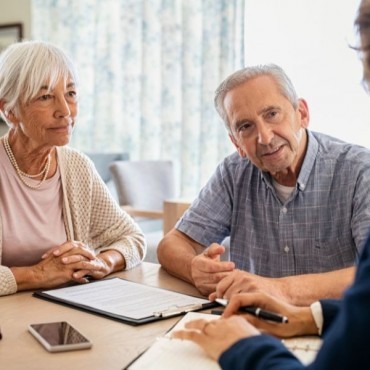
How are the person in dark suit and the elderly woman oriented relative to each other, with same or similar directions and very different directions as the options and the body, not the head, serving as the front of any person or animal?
very different directions

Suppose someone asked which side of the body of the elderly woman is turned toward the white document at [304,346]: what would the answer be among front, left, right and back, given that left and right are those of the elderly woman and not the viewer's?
front

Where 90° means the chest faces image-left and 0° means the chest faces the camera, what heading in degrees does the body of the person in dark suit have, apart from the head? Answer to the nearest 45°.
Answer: approximately 90°

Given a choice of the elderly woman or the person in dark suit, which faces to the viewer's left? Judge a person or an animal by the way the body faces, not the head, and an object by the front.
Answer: the person in dark suit

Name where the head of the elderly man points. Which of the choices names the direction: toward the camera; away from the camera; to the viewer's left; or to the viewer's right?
toward the camera

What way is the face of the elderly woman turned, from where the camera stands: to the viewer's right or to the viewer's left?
to the viewer's right

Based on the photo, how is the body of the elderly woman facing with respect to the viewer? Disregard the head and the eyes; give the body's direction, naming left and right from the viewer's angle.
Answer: facing the viewer and to the right of the viewer

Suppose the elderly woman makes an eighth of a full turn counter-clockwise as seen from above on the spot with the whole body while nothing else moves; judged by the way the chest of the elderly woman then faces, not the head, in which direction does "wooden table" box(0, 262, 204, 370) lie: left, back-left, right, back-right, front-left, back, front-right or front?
right

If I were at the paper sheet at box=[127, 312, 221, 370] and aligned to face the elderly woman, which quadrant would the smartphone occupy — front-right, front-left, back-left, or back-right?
front-left

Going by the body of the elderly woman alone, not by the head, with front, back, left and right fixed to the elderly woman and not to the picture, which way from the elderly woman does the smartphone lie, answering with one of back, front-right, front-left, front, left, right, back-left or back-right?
front-right
